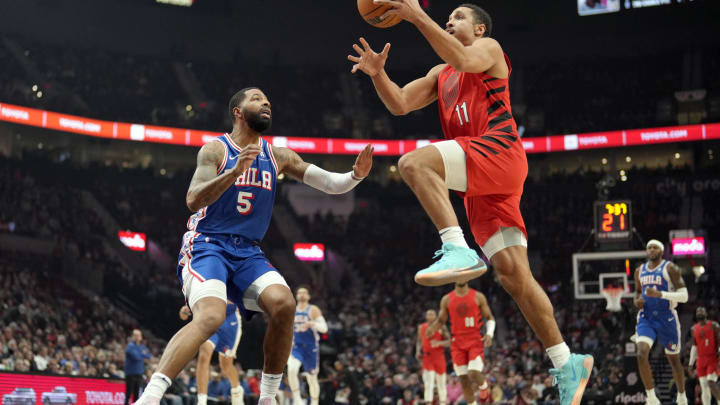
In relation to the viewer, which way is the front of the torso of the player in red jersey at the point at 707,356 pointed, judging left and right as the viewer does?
facing the viewer and to the left of the viewer

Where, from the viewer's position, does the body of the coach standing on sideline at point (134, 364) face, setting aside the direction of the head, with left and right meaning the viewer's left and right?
facing the viewer and to the right of the viewer

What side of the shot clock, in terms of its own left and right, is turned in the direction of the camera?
front

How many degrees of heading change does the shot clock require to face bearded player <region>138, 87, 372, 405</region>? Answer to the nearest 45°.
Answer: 0° — it already faces them

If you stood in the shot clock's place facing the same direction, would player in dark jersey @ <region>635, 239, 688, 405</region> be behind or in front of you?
in front

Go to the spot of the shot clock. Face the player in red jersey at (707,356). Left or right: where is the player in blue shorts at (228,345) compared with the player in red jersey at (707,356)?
right

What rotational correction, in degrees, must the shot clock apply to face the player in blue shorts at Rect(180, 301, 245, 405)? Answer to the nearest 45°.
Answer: approximately 45° to its right

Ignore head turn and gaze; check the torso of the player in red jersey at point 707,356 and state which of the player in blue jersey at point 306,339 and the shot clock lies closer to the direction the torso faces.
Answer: the player in blue jersey

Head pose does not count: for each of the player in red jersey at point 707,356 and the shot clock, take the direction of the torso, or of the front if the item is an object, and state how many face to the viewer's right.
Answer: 0

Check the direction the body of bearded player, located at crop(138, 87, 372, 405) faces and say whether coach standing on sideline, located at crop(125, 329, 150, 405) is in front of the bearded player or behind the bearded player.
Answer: behind
